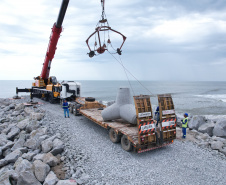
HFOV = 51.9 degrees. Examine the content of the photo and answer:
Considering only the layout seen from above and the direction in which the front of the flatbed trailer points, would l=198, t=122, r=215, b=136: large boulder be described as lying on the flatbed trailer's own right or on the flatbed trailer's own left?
on the flatbed trailer's own right

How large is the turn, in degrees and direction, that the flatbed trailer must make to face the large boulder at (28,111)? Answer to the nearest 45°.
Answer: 0° — it already faces it

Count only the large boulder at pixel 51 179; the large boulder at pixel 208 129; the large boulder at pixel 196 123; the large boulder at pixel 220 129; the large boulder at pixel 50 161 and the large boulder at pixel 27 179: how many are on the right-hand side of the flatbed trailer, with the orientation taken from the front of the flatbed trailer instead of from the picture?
3

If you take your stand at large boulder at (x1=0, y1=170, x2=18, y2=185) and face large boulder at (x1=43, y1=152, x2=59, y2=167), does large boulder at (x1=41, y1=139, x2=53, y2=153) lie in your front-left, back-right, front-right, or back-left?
front-left

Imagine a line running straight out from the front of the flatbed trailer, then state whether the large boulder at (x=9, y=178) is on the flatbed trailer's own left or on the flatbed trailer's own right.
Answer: on the flatbed trailer's own left

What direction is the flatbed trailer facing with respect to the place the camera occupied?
facing away from the viewer and to the left of the viewer

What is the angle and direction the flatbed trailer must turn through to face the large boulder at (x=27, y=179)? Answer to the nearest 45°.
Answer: approximately 90° to its left

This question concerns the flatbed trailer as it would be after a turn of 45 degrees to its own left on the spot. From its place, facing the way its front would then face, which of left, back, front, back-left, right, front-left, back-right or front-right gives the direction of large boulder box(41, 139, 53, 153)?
front

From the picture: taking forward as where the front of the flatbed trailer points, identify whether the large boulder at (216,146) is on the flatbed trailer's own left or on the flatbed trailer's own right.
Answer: on the flatbed trailer's own right

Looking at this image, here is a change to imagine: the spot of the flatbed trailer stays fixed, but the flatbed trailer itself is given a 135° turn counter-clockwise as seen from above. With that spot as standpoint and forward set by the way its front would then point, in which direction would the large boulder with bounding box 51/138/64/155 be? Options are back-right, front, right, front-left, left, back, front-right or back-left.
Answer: right

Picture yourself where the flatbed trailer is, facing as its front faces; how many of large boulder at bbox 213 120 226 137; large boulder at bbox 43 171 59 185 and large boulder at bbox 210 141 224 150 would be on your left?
1

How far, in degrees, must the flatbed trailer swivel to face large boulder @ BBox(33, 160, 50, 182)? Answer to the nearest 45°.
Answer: approximately 90° to its left

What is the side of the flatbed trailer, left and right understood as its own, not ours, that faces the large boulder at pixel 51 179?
left
